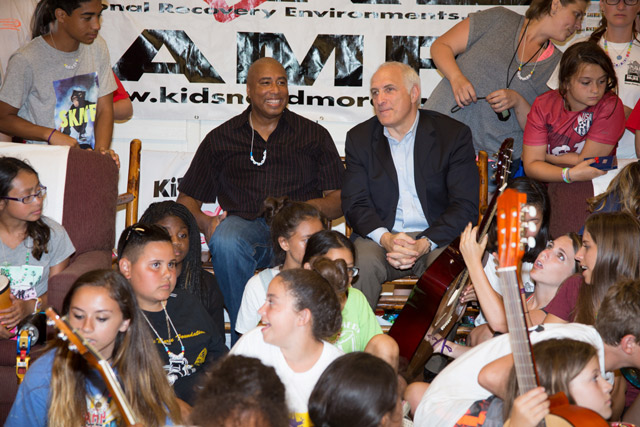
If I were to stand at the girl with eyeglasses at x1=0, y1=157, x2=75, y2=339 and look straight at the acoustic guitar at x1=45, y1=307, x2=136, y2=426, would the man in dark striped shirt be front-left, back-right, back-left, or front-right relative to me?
back-left

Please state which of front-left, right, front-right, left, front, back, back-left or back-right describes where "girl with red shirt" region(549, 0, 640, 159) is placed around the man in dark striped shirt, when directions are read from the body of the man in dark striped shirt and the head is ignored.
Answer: left

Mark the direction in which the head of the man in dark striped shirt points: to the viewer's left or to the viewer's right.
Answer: to the viewer's right

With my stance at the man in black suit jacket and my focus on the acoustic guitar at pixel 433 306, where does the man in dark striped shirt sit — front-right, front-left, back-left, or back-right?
back-right

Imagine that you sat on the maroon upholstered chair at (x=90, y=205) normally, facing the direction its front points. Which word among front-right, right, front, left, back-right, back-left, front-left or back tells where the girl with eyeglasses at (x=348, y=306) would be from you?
left
